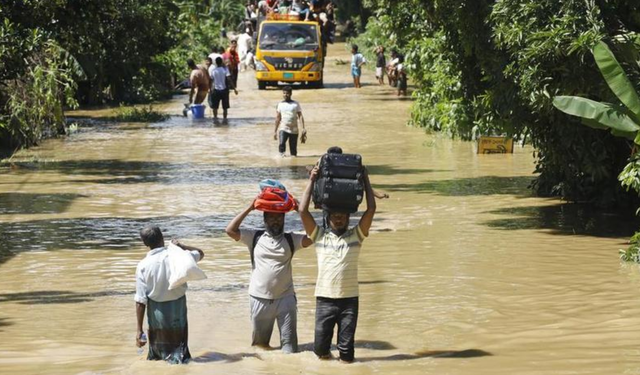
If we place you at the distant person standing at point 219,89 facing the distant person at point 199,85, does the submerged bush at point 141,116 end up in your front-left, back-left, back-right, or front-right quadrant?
front-left

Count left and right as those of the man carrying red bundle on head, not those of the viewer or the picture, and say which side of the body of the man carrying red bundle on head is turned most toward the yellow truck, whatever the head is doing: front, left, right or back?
back

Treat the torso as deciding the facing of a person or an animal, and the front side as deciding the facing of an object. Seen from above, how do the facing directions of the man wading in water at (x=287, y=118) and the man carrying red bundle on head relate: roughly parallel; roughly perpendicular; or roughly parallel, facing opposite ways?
roughly parallel

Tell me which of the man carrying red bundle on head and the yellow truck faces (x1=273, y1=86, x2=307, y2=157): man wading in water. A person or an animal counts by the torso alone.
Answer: the yellow truck

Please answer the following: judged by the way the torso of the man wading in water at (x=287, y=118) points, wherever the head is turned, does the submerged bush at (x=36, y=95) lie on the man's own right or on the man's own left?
on the man's own right

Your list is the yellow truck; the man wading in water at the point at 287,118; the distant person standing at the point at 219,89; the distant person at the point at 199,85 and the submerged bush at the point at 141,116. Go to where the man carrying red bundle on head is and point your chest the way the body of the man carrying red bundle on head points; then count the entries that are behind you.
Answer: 5

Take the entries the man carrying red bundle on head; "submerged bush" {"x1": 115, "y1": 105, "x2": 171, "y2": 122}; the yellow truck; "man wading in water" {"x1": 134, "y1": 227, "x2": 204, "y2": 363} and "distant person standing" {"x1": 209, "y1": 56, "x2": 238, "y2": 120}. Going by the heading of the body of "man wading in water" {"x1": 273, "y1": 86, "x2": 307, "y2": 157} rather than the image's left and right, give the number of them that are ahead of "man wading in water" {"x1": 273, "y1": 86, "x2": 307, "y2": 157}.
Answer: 2

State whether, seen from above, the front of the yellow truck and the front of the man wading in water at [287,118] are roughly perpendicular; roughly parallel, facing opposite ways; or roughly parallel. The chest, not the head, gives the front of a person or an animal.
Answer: roughly parallel

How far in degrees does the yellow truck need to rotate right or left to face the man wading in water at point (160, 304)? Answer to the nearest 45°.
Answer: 0° — it already faces them

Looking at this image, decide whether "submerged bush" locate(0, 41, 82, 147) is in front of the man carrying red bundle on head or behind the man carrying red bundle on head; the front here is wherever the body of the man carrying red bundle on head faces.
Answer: behind

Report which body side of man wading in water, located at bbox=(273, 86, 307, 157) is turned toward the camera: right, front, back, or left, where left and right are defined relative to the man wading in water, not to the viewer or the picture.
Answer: front

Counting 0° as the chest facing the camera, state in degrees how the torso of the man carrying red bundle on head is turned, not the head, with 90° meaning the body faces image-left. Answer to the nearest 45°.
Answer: approximately 0°

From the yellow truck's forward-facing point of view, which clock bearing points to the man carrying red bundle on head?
The man carrying red bundle on head is roughly at 12 o'clock from the yellow truck.

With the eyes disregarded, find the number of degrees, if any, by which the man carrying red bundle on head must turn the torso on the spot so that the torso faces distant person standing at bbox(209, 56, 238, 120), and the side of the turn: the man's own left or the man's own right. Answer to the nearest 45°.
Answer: approximately 180°

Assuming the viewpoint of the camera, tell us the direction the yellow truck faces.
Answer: facing the viewer

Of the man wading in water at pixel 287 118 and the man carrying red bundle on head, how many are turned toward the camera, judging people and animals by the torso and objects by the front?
2

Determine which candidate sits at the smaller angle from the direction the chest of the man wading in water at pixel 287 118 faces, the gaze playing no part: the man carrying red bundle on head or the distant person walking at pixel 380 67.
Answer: the man carrying red bundle on head
